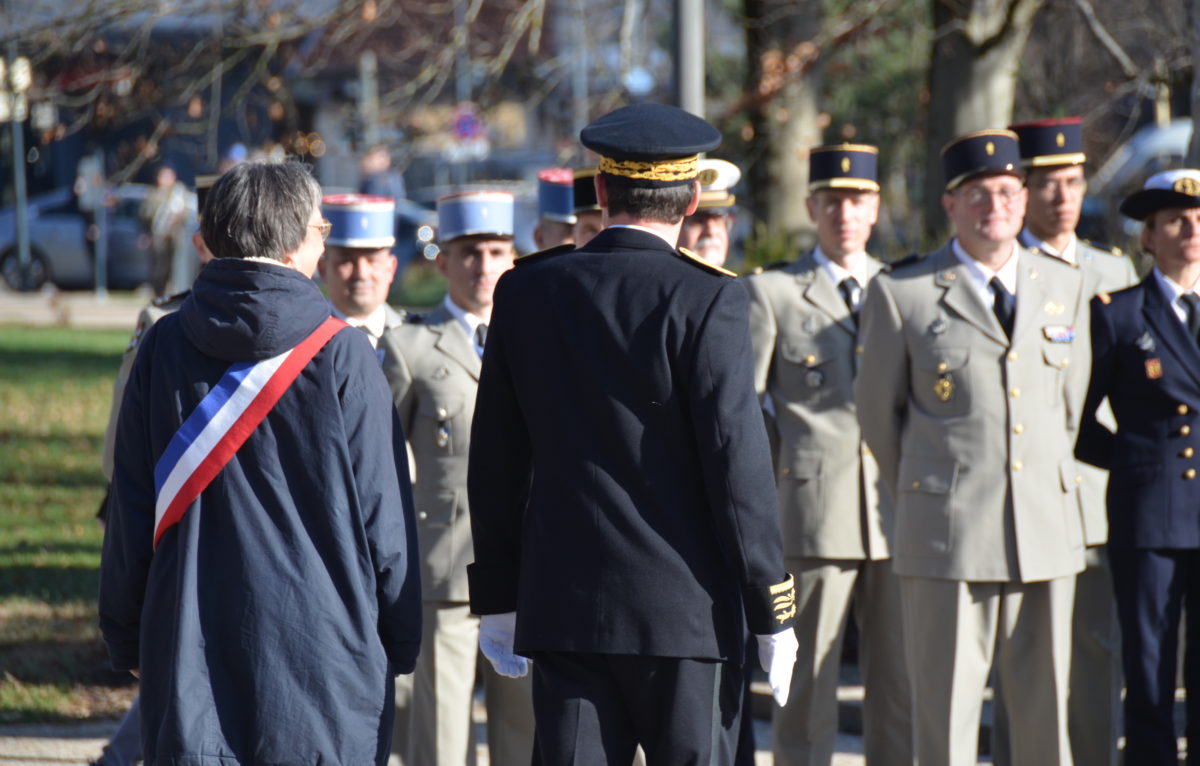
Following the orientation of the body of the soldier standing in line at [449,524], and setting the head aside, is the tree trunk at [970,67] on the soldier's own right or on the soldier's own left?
on the soldier's own left

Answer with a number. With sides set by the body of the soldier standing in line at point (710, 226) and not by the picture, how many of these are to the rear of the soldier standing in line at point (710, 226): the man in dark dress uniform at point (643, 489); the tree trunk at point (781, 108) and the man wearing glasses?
1

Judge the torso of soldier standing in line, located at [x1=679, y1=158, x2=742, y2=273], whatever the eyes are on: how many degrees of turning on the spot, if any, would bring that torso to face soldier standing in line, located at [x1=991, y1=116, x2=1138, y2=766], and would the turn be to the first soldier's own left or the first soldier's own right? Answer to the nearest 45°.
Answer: approximately 90° to the first soldier's own left

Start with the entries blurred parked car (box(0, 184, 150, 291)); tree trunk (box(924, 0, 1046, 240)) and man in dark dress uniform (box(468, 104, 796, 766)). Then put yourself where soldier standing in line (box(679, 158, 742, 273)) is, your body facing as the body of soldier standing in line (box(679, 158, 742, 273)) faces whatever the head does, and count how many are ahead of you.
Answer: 1

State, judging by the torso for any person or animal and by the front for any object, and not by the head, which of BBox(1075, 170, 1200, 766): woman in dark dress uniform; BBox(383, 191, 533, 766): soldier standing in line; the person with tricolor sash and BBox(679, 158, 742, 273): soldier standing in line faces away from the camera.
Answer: the person with tricolor sash

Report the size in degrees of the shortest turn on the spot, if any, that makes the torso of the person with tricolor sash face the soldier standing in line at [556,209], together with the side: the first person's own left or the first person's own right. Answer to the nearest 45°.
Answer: approximately 45° to the first person's own right

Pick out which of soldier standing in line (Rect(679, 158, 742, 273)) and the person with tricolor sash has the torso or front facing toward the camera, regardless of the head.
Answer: the soldier standing in line

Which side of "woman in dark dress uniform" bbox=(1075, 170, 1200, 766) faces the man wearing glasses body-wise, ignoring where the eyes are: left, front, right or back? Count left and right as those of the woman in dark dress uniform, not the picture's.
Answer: right

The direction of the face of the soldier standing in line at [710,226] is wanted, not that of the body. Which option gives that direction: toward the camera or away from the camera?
toward the camera

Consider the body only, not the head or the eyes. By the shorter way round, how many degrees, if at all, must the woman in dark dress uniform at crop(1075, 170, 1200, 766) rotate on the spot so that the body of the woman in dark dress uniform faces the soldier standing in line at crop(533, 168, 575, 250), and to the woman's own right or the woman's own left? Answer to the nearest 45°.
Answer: approximately 135° to the woman's own right

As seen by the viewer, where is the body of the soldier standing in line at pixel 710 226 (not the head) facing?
toward the camera

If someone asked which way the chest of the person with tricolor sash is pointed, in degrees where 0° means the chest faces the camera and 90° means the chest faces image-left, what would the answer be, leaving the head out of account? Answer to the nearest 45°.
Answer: approximately 180°

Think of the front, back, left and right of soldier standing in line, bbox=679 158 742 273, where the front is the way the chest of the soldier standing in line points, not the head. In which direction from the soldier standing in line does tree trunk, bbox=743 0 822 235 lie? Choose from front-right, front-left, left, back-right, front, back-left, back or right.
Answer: back

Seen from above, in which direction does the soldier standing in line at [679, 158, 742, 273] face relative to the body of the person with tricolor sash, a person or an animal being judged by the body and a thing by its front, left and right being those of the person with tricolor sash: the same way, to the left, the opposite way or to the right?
the opposite way

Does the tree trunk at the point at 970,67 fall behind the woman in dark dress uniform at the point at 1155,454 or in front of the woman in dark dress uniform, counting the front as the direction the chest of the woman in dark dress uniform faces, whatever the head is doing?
behind
